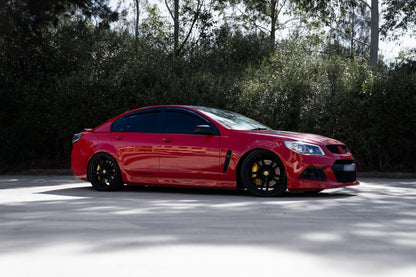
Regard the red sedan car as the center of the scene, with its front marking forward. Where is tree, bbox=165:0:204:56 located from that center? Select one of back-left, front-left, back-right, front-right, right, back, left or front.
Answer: back-left

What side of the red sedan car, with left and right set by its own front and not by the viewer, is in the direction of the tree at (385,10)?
left

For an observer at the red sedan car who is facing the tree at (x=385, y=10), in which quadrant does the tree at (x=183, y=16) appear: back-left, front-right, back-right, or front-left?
front-left

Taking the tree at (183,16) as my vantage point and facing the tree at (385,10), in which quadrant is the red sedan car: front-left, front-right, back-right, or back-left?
front-right

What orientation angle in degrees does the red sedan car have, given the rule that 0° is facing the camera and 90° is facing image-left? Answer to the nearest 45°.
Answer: approximately 315°

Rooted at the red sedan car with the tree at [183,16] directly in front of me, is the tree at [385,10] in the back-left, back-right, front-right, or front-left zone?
front-right
